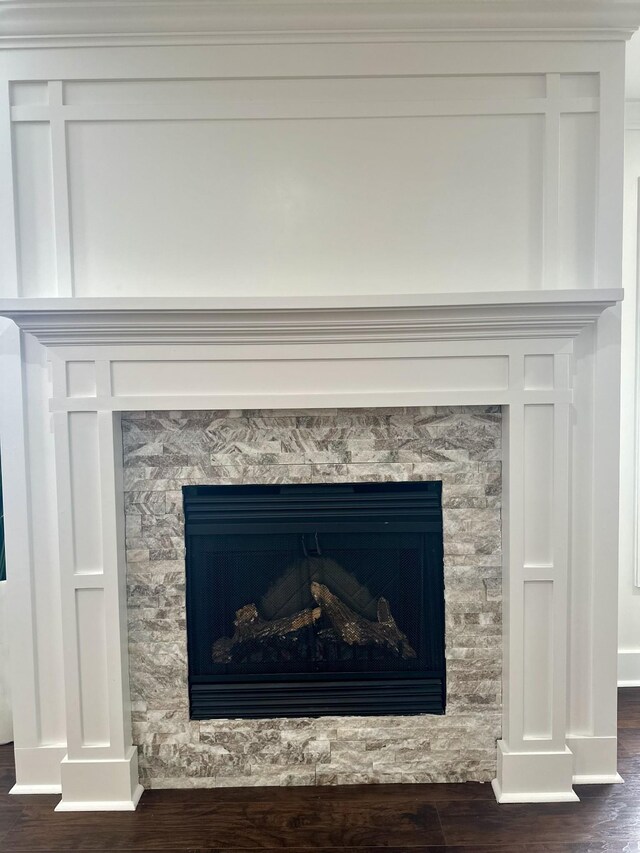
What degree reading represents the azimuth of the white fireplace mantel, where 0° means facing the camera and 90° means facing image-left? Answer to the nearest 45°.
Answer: approximately 0°
